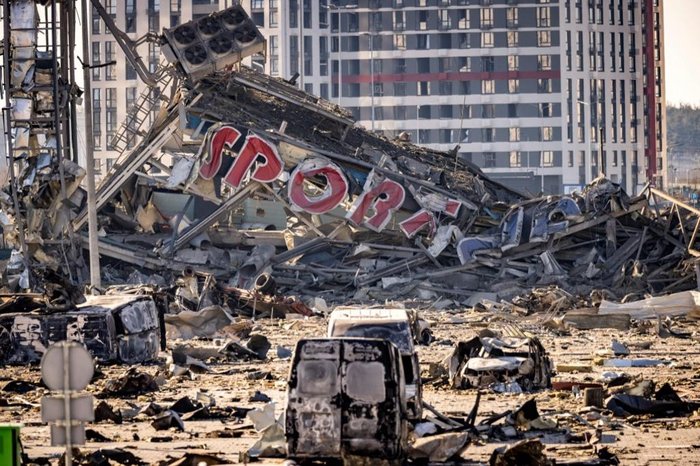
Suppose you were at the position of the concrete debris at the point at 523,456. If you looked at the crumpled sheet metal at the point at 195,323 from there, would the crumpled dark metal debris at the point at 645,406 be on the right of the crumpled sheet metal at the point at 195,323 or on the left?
right

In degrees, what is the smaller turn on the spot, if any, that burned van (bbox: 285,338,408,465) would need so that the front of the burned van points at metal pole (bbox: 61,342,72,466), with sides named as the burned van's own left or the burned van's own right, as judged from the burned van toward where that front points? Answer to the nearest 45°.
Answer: approximately 135° to the burned van's own left

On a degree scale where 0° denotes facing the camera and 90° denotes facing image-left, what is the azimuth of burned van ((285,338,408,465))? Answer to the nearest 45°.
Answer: approximately 180°

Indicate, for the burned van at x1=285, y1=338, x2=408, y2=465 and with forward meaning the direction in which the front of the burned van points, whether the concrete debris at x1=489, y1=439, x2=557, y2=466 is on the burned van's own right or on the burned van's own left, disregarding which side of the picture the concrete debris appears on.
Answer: on the burned van's own right

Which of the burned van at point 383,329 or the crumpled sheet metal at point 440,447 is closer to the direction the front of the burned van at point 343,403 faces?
the burned van
